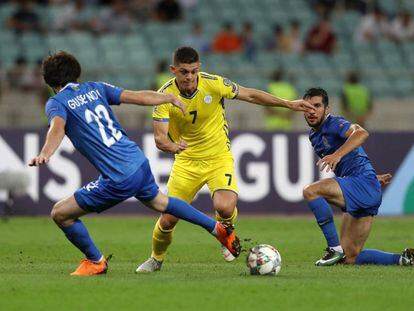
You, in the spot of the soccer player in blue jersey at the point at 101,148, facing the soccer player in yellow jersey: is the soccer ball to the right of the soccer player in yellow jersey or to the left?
right

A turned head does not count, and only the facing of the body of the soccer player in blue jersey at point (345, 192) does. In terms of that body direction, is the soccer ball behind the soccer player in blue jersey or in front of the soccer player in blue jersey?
in front

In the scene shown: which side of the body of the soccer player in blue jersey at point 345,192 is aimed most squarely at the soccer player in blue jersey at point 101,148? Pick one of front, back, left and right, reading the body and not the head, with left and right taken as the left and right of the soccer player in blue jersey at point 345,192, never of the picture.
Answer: front

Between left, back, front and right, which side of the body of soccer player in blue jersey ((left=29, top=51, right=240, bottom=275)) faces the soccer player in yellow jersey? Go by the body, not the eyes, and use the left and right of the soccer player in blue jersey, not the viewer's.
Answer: right

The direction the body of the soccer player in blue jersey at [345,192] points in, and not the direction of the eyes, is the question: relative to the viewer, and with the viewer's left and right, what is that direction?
facing the viewer and to the left of the viewer

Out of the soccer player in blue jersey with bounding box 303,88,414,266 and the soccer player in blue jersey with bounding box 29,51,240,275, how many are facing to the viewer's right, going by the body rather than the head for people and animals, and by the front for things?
0

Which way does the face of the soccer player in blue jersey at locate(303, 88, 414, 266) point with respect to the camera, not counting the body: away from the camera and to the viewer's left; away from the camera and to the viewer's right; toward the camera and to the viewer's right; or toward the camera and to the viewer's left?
toward the camera and to the viewer's left
